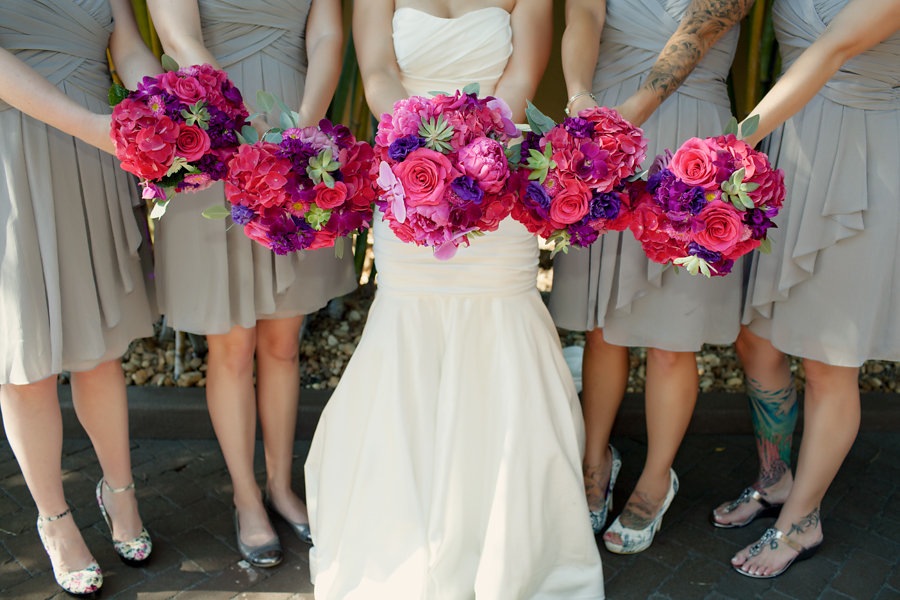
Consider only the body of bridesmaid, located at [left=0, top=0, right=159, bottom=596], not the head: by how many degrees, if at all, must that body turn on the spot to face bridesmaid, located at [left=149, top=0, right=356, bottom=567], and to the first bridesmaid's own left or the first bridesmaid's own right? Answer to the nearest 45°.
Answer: approximately 45° to the first bridesmaid's own left

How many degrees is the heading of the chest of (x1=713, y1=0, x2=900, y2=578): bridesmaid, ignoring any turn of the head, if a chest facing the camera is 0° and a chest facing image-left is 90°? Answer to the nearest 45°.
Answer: approximately 45°

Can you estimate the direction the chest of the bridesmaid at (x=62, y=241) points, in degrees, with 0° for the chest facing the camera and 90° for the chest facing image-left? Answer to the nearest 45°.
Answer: approximately 315°

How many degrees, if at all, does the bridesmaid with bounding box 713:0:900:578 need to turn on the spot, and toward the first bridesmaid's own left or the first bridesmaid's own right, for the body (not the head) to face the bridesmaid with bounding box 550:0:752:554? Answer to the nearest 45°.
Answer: approximately 45° to the first bridesmaid's own right
